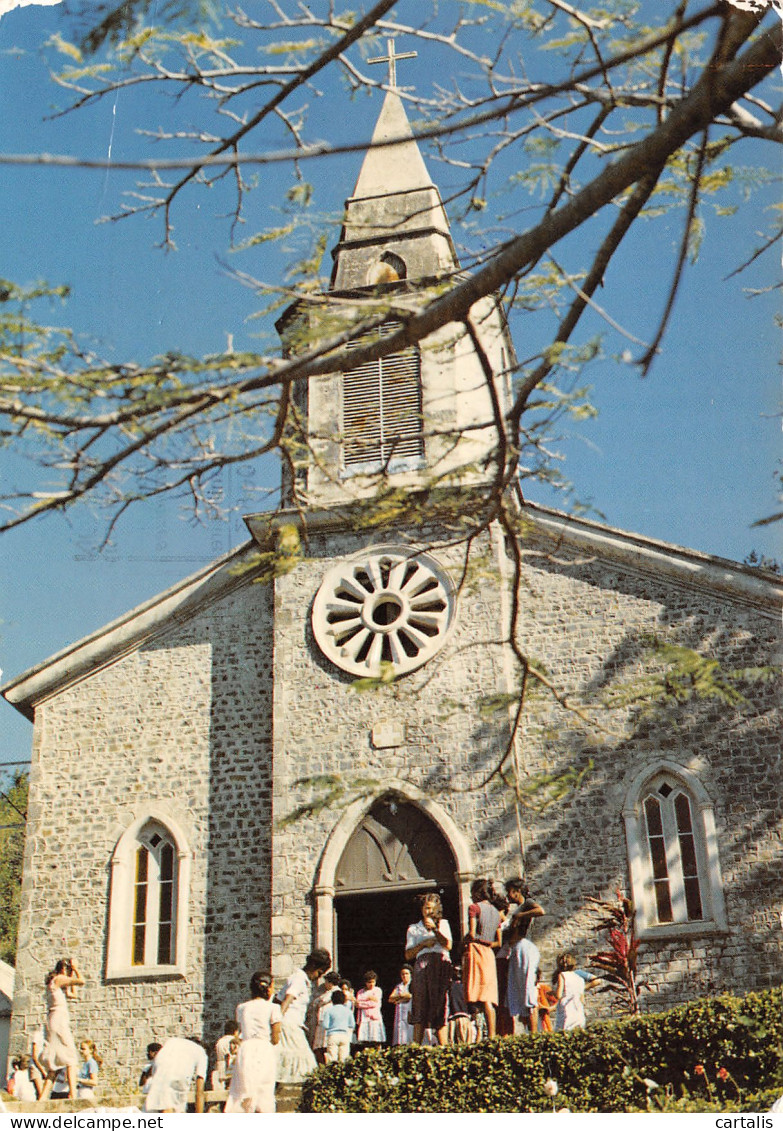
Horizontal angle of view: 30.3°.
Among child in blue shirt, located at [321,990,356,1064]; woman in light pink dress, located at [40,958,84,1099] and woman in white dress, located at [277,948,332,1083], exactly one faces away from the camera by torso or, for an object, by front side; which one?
the child in blue shirt

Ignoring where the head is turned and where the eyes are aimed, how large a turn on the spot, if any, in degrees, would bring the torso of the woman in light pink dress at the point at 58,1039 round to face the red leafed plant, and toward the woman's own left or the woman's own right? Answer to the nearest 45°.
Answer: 0° — they already face it

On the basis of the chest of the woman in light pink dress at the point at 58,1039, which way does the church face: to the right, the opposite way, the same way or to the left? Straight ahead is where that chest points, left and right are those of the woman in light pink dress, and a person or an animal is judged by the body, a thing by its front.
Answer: to the right

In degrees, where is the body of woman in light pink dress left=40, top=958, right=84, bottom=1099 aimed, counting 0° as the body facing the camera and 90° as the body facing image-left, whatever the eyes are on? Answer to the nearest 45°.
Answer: approximately 270°

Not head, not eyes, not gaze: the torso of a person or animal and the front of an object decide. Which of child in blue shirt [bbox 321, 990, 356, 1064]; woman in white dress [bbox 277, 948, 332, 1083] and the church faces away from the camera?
the child in blue shirt

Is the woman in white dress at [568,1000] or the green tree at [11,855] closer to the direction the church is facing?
the woman in white dress

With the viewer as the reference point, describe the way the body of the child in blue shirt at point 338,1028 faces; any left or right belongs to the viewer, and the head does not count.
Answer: facing away from the viewer

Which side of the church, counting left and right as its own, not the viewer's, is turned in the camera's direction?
front
